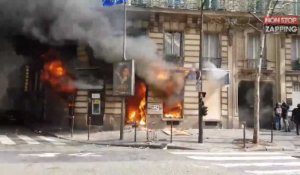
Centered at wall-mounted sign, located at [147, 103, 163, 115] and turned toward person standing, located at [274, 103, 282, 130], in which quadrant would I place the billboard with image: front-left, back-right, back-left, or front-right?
back-right

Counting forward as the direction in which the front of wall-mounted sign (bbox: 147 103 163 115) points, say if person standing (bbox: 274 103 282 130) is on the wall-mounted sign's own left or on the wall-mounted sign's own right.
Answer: on the wall-mounted sign's own left

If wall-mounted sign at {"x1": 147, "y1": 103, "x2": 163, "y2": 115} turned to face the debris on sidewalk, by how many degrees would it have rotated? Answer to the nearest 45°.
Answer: approximately 45° to its left

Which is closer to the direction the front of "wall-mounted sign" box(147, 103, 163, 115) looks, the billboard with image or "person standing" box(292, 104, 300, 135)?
the billboard with image

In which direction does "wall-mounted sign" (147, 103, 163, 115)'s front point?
toward the camera

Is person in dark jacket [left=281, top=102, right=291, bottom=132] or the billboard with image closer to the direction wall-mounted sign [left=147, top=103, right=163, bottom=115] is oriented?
the billboard with image

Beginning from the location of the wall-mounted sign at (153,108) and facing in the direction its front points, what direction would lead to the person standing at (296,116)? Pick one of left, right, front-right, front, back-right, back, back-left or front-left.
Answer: left
